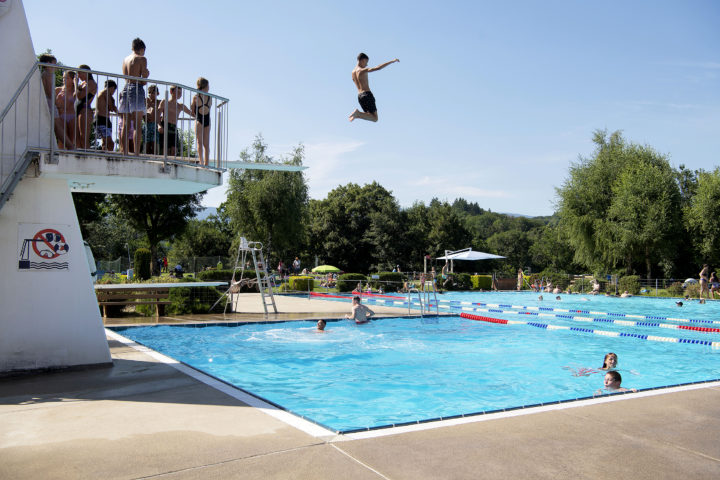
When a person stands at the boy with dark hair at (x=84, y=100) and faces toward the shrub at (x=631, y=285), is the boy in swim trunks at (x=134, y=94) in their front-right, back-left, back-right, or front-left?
front-right

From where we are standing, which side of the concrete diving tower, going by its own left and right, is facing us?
right

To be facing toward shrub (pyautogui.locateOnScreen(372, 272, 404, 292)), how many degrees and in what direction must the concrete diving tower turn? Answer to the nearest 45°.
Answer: approximately 45° to its left

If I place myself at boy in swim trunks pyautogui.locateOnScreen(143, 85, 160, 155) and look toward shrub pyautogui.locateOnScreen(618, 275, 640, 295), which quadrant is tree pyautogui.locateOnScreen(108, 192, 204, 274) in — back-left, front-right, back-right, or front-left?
front-left

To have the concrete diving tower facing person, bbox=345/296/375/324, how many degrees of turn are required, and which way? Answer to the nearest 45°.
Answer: approximately 45° to its left

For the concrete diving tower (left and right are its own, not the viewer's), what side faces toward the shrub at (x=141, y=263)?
left
